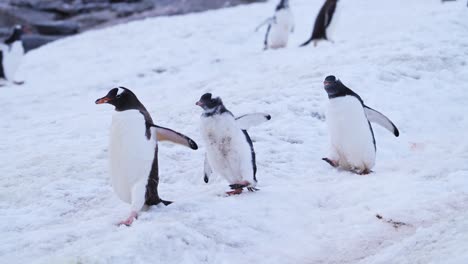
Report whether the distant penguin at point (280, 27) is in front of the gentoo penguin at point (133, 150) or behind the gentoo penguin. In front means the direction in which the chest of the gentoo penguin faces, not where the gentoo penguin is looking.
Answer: behind

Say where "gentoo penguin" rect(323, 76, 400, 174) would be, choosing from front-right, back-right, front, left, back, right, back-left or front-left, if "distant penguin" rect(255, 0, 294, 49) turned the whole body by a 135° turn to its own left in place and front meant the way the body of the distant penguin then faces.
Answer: back

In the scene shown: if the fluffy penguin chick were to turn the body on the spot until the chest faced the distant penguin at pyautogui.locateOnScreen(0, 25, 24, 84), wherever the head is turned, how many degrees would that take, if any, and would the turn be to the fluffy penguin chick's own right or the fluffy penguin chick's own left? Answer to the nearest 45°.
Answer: approximately 90° to the fluffy penguin chick's own right

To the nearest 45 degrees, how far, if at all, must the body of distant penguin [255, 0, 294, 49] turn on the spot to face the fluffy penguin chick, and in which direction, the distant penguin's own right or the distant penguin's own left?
approximately 45° to the distant penguin's own right

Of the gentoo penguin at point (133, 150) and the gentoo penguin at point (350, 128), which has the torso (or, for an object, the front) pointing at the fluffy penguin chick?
the gentoo penguin at point (350, 128)

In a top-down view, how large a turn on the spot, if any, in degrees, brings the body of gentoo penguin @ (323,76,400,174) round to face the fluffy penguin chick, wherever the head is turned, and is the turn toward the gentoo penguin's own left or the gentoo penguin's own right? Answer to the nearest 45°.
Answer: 0° — it already faces it

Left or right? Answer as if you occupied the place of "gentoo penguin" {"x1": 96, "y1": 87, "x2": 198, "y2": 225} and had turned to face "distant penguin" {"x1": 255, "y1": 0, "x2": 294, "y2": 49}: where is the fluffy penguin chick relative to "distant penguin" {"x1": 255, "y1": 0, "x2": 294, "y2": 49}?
right

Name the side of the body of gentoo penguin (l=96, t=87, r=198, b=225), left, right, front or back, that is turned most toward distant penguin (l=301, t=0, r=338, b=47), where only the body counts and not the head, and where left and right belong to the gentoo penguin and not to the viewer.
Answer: back

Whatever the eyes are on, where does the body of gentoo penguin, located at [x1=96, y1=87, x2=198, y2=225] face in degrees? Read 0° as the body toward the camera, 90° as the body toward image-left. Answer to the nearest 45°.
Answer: approximately 45°

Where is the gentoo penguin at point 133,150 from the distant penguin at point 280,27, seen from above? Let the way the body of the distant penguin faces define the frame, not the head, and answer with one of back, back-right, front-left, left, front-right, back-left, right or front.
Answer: front-right

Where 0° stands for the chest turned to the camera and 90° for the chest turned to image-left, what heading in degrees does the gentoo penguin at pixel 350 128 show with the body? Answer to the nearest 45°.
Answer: approximately 45°

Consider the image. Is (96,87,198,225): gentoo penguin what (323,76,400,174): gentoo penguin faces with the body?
yes
